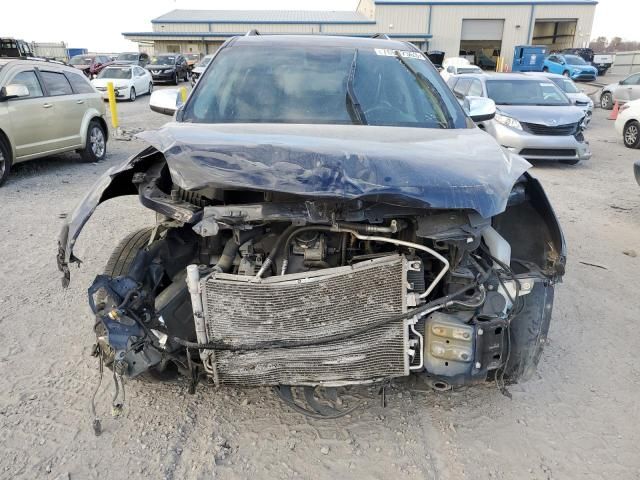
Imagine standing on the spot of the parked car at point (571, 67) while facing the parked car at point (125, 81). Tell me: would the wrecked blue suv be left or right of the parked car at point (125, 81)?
left

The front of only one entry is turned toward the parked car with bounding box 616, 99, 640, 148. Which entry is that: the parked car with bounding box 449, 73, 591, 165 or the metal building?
the metal building

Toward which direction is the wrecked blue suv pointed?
toward the camera

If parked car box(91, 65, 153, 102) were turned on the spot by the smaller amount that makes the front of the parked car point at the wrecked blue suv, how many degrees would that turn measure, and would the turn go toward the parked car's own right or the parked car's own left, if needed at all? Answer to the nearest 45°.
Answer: approximately 45° to the parked car's own left

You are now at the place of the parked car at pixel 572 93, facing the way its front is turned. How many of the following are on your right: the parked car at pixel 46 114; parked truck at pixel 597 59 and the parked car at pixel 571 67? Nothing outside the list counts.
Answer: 1

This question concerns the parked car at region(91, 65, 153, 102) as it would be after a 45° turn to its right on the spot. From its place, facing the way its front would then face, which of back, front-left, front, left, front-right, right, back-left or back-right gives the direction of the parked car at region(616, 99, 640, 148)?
back-left

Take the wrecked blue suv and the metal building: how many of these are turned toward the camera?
2

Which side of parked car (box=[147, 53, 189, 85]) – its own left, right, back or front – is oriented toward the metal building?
back

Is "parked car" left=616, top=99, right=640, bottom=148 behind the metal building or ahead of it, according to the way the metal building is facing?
ahead

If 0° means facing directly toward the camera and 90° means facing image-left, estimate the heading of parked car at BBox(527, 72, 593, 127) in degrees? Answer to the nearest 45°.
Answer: approximately 315°

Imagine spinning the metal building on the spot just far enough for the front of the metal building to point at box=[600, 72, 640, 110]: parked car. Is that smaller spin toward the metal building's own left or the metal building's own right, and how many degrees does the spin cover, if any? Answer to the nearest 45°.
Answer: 0° — it already faces it

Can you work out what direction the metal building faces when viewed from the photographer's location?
facing the viewer
